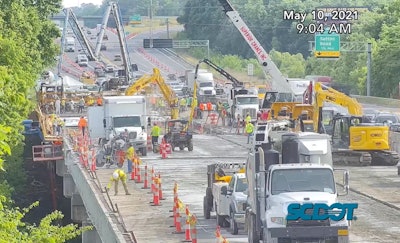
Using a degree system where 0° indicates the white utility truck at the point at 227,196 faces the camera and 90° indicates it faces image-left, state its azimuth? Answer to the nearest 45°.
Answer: approximately 315°

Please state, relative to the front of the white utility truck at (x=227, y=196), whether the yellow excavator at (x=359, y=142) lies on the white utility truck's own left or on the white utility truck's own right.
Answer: on the white utility truck's own left

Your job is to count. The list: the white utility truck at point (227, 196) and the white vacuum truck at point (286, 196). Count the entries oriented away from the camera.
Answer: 0

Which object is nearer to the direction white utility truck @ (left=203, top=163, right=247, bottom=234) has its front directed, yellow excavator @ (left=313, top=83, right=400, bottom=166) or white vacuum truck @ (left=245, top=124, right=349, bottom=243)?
the white vacuum truck

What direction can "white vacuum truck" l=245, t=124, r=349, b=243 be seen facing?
toward the camera

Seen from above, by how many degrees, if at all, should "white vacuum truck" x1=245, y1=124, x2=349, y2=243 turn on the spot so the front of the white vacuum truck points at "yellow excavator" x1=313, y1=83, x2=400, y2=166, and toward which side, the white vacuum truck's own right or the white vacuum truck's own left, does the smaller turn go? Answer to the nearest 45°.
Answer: approximately 180°
